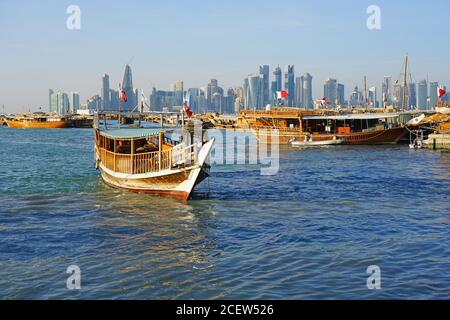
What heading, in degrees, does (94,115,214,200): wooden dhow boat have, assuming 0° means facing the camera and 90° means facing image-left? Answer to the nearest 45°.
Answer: approximately 315°
